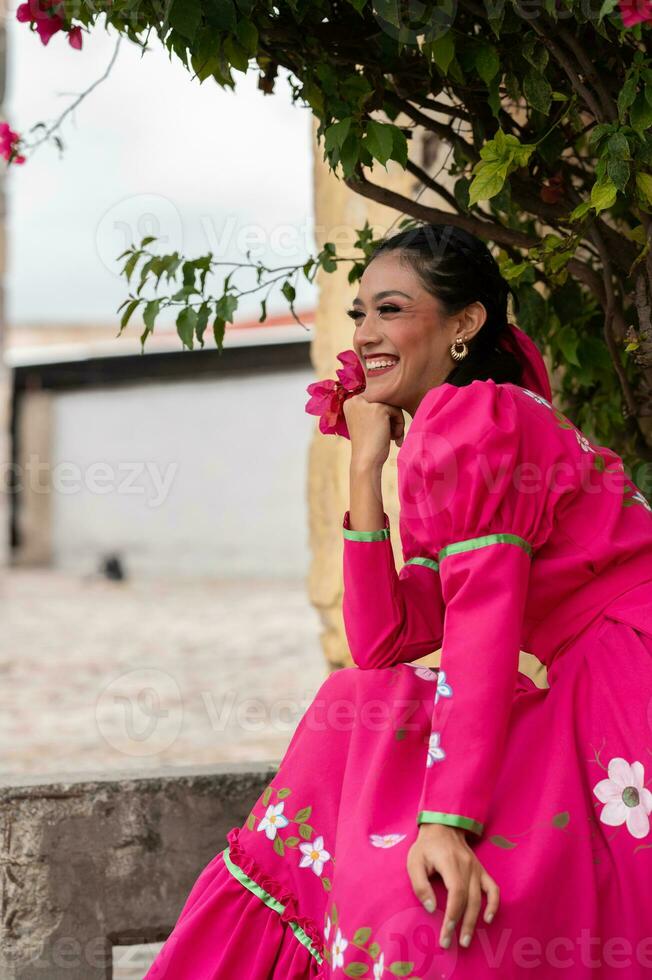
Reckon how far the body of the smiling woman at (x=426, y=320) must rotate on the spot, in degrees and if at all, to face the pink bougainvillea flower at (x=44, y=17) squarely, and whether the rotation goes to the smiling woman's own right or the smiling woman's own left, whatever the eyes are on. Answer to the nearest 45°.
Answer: approximately 45° to the smiling woman's own right

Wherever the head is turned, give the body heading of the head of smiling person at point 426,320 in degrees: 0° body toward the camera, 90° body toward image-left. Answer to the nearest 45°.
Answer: approximately 45°

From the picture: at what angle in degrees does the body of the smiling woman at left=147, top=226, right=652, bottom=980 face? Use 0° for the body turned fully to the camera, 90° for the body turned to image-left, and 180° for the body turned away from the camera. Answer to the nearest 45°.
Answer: approximately 90°
